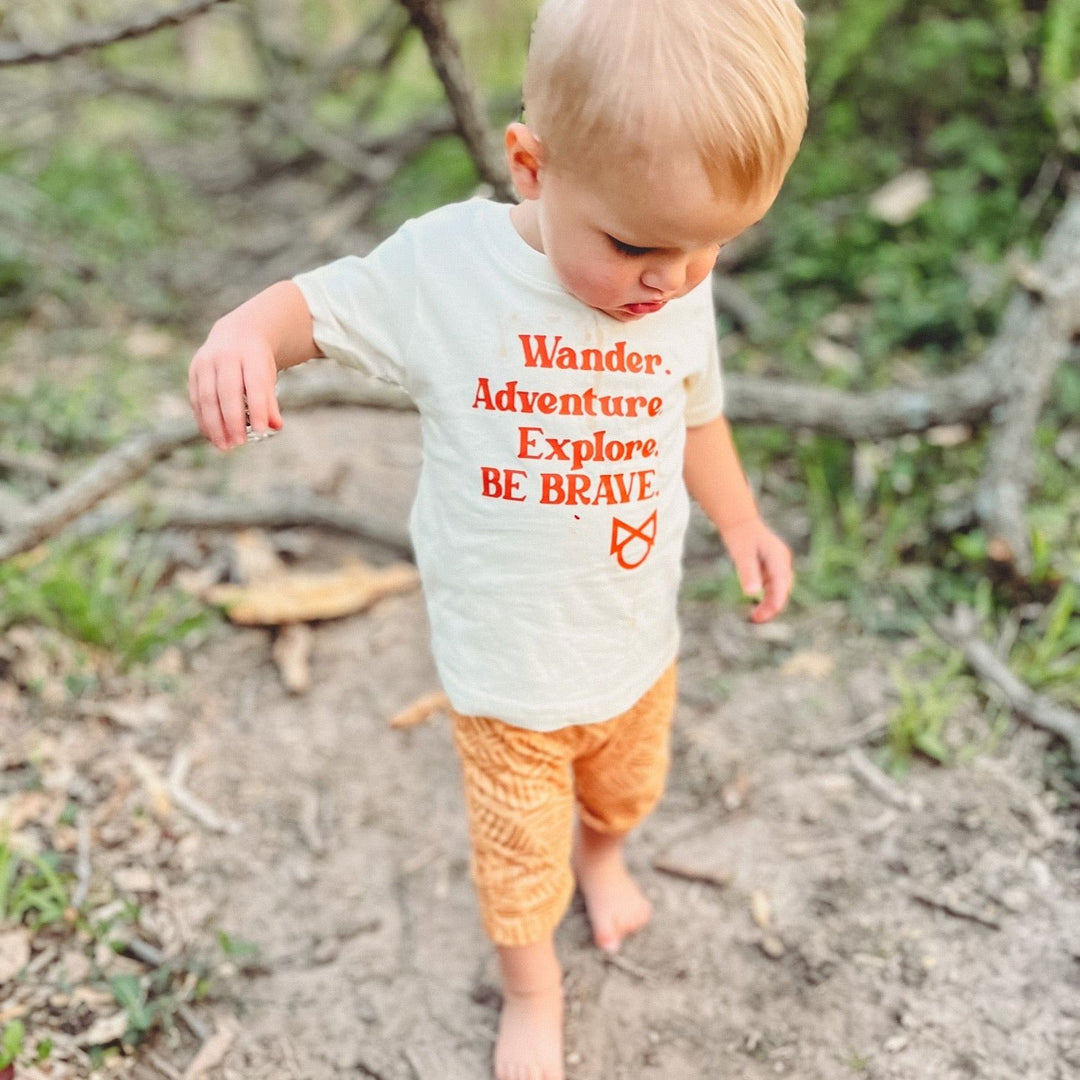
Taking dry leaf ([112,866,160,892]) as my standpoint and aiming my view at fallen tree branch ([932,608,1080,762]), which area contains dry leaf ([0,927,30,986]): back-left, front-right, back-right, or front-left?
back-right

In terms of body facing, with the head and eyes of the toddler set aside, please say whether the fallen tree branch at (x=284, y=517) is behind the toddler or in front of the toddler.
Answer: behind

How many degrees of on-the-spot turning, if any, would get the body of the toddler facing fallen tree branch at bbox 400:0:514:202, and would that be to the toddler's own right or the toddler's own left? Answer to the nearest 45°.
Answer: approximately 135° to the toddler's own left

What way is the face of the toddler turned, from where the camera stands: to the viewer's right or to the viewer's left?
to the viewer's right

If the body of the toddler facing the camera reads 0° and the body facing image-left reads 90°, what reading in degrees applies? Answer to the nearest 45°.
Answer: approximately 315°

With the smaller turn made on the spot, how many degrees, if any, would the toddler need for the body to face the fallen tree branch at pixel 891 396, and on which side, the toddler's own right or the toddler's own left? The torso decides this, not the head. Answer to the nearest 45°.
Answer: approximately 90° to the toddler's own left

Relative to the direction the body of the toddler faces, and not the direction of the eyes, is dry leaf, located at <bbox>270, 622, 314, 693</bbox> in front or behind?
behind
